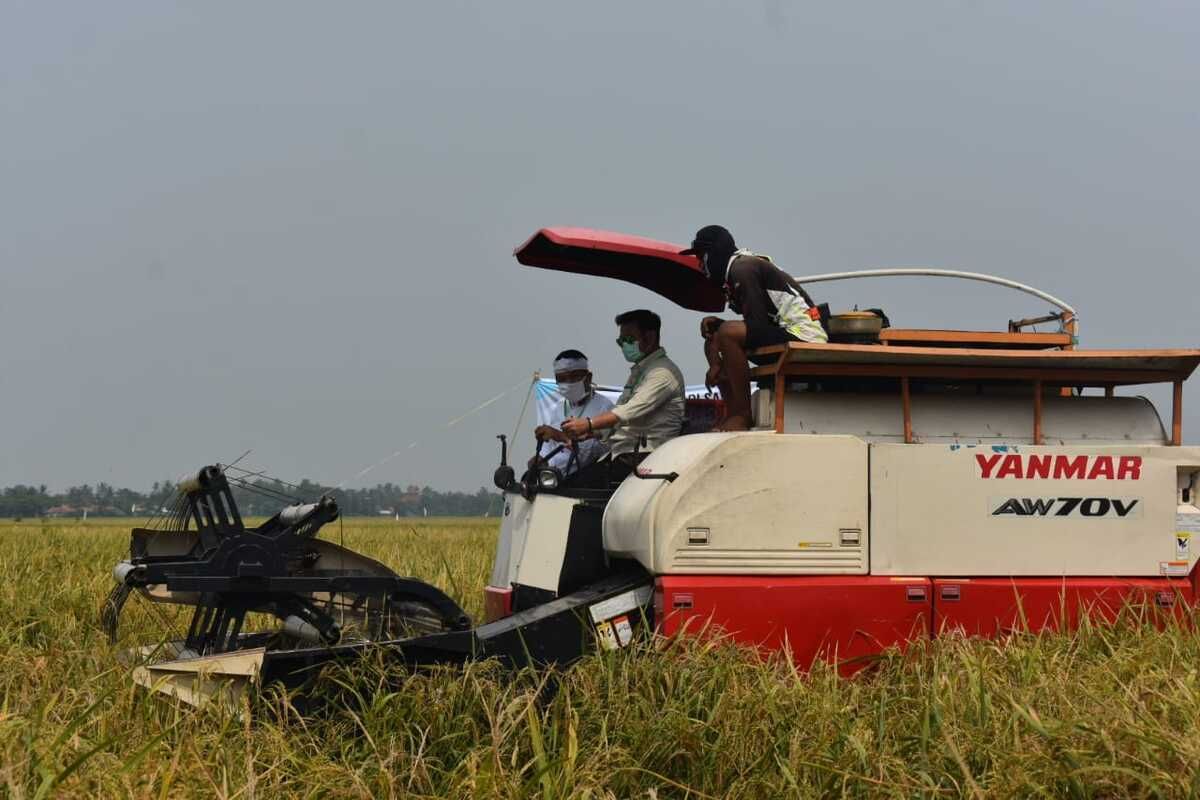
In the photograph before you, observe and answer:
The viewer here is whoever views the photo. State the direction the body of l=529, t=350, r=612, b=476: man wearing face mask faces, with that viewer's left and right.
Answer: facing the viewer and to the left of the viewer

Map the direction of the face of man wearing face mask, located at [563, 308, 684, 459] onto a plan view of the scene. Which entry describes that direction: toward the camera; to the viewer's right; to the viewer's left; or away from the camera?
to the viewer's left

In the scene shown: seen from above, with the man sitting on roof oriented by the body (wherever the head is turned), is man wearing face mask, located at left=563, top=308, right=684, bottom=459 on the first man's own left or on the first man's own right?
on the first man's own right

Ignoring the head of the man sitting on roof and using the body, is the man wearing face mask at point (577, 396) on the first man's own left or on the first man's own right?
on the first man's own right

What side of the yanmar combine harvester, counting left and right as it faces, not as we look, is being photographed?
left

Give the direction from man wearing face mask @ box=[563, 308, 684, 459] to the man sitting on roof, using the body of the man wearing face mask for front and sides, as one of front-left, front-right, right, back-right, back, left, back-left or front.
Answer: back-left

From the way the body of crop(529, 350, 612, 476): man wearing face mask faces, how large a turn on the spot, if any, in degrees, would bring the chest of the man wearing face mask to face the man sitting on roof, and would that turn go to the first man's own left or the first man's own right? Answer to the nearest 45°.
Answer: approximately 90° to the first man's own left

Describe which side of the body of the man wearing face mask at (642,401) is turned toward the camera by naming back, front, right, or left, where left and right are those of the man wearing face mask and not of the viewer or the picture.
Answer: left

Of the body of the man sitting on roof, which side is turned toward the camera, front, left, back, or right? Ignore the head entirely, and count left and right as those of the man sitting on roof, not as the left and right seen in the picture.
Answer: left

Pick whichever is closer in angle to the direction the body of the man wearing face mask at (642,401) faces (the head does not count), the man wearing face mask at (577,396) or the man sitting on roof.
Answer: the man wearing face mask

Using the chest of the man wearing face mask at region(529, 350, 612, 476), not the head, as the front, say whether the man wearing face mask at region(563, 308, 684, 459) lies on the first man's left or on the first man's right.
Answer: on the first man's left

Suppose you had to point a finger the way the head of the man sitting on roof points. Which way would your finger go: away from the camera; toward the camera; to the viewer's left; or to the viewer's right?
to the viewer's left

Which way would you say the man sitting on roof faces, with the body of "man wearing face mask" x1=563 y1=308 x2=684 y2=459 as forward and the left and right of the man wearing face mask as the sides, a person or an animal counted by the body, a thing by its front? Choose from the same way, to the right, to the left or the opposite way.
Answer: the same way
